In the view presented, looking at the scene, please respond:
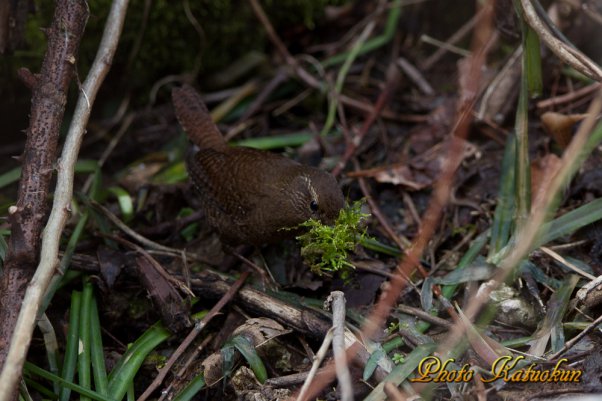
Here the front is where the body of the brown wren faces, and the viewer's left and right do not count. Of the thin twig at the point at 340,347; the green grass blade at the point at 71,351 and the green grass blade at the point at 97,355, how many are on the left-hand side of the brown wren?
0

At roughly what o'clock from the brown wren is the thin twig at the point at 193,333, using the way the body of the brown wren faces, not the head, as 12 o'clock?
The thin twig is roughly at 4 o'clock from the brown wren.

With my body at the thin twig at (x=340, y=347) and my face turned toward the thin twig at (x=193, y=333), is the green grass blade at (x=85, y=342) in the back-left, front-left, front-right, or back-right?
front-left

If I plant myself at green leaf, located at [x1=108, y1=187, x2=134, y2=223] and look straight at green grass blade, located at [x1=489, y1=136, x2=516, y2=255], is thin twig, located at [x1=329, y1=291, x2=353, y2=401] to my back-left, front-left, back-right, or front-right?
front-right

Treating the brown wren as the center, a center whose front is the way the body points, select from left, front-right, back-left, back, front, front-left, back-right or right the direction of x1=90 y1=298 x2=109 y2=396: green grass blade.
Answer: back-right

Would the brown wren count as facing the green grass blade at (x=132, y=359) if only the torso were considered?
no

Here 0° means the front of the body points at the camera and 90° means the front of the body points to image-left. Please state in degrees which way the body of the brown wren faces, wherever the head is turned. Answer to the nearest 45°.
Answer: approximately 270°

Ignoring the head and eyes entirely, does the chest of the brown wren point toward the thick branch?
no

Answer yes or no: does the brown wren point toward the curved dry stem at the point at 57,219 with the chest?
no

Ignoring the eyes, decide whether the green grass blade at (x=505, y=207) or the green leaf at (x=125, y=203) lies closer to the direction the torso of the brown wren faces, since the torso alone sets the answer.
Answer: the green grass blade

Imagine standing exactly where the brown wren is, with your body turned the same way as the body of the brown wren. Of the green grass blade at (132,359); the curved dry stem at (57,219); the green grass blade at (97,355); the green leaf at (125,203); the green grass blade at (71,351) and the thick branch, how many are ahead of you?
0

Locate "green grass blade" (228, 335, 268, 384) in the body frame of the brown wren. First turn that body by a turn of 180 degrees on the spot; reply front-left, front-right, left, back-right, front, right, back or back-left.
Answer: left

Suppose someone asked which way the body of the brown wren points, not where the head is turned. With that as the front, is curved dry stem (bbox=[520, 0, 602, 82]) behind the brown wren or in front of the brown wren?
in front

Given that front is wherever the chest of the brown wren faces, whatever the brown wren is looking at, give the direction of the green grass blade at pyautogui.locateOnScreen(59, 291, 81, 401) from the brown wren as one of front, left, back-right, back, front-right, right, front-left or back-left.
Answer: back-right
